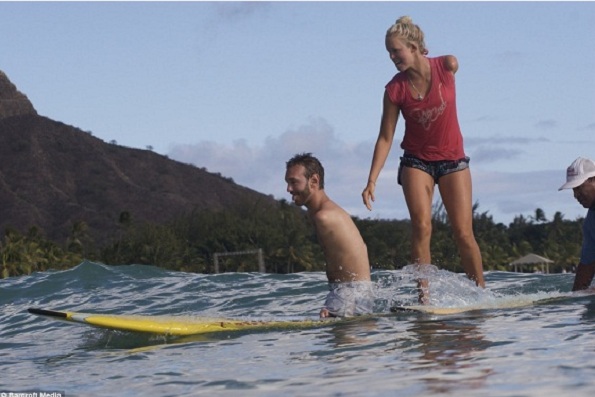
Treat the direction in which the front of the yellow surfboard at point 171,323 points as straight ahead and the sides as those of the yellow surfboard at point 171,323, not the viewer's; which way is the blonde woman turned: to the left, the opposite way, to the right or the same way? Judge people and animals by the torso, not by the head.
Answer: to the left

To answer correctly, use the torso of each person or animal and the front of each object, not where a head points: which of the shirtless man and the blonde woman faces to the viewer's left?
the shirtless man

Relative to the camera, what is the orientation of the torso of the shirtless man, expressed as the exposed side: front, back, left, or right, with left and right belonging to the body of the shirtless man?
left

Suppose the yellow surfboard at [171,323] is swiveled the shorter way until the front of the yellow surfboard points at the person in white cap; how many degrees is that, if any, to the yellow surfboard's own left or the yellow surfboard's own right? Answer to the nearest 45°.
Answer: approximately 180°

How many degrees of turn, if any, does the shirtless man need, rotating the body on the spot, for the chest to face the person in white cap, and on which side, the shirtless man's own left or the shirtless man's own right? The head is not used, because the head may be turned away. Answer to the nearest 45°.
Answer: approximately 180°

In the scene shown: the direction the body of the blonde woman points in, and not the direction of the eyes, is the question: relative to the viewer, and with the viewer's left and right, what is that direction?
facing the viewer

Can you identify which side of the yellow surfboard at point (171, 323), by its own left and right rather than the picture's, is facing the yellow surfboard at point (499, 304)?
back

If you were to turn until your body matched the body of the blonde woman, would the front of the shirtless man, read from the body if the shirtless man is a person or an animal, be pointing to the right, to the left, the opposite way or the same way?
to the right

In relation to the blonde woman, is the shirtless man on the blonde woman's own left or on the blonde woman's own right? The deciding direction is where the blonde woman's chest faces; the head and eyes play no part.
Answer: on the blonde woman's own right

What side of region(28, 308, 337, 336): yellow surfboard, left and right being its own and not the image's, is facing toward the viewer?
left
